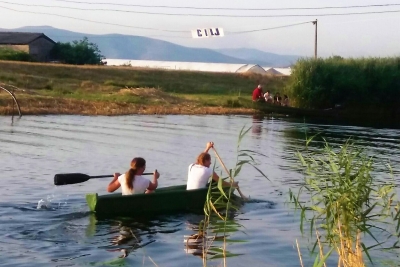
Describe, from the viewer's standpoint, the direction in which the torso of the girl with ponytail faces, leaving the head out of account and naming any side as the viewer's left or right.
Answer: facing away from the viewer and to the right of the viewer

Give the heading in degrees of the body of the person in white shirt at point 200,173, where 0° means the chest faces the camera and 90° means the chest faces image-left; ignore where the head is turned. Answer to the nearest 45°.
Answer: approximately 225°
